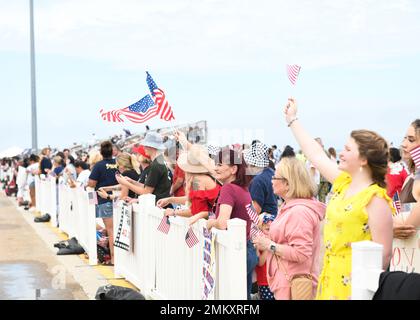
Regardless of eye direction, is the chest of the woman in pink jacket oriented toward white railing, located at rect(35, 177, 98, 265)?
no

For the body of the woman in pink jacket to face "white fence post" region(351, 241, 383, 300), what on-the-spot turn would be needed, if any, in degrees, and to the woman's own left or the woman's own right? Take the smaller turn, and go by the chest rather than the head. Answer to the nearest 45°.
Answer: approximately 90° to the woman's own left

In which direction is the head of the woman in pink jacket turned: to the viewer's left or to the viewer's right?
to the viewer's left

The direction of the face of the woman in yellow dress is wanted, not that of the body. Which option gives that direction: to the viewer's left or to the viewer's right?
to the viewer's left

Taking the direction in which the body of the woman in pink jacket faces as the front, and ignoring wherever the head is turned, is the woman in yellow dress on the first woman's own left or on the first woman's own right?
on the first woman's own left

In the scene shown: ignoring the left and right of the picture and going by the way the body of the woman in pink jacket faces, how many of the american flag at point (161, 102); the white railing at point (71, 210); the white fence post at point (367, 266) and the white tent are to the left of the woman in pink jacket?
1

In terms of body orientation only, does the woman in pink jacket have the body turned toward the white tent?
no

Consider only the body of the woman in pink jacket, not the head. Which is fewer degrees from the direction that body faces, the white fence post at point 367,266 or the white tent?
the white tent

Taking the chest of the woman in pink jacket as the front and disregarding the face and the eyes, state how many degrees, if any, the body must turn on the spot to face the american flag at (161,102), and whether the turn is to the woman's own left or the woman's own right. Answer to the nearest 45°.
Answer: approximately 45° to the woman's own right

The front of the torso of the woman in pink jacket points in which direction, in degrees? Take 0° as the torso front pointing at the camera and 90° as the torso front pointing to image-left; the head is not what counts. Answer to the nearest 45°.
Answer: approximately 90°

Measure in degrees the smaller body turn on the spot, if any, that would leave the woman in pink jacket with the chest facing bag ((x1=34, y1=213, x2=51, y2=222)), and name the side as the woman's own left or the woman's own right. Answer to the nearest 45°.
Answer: approximately 45° to the woman's own right

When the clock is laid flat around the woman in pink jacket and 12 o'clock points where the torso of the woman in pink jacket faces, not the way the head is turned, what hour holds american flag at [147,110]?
The american flag is roughly at 2 o'clock from the woman in pink jacket.
